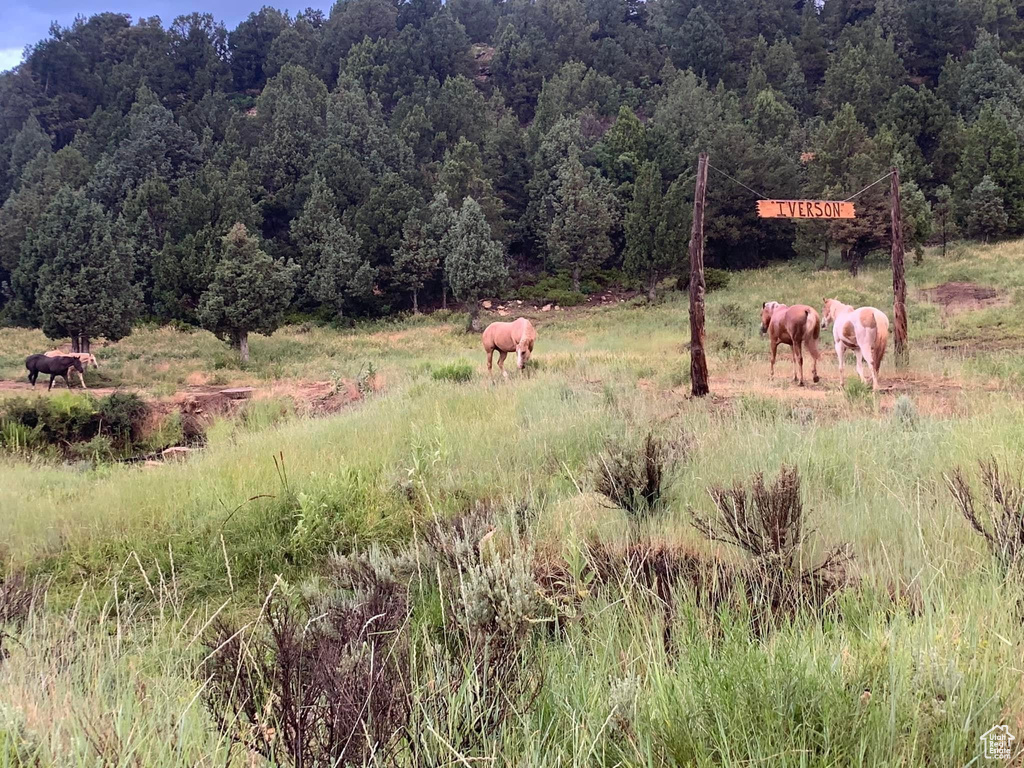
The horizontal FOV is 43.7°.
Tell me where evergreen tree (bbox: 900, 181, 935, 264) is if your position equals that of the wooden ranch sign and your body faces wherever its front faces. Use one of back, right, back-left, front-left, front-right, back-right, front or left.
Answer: back

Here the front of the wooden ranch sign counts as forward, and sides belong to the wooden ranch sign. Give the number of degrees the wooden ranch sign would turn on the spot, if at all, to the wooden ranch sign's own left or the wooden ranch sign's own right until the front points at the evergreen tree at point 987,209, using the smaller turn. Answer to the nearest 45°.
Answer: approximately 180°

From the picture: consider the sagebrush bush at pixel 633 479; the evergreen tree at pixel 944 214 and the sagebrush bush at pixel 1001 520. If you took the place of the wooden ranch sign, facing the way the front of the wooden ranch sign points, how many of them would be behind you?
1

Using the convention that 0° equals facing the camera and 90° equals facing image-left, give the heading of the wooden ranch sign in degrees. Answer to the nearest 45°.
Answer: approximately 0°

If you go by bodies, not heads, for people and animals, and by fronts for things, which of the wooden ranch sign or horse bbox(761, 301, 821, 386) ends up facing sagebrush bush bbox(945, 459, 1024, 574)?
the wooden ranch sign

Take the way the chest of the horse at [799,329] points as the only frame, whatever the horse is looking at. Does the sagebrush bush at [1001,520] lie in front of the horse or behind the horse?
behind

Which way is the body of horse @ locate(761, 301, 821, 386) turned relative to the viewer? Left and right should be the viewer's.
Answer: facing away from the viewer and to the left of the viewer

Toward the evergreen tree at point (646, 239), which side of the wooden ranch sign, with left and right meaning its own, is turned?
back

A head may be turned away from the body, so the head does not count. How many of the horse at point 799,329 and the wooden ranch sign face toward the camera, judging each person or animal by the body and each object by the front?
1

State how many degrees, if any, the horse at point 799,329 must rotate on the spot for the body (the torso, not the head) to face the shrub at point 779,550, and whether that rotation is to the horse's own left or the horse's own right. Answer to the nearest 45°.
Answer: approximately 135° to the horse's own left

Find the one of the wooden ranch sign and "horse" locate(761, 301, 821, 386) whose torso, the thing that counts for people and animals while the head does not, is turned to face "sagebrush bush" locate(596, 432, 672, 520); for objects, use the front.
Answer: the wooden ranch sign
